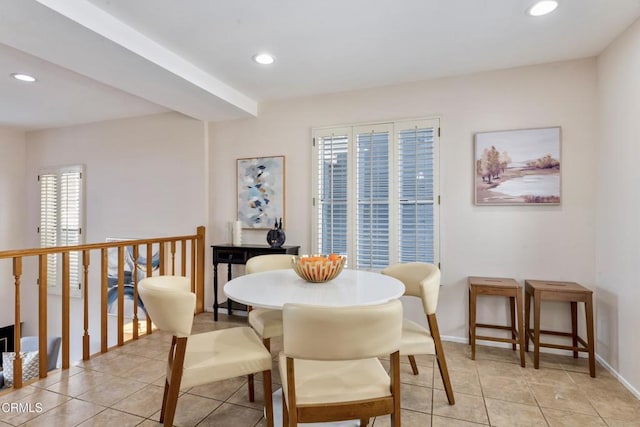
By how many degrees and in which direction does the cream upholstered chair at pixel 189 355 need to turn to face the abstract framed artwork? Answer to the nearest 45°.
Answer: approximately 90° to its left

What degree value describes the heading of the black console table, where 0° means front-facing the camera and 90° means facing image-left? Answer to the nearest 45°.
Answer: approximately 0°

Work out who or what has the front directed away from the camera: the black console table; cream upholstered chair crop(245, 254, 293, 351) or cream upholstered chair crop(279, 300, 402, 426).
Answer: cream upholstered chair crop(279, 300, 402, 426)

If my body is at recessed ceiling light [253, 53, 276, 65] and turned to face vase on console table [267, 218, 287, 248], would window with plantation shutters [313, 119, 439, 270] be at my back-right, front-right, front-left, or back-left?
front-right

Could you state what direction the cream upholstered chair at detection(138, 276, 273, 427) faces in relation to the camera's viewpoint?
facing to the right of the viewer

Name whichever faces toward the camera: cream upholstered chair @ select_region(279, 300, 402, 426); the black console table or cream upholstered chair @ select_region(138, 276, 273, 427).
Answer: the black console table

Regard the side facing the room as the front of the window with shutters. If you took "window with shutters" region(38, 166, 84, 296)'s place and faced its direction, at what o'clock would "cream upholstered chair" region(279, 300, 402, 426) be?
The cream upholstered chair is roughly at 10 o'clock from the window with shutters.

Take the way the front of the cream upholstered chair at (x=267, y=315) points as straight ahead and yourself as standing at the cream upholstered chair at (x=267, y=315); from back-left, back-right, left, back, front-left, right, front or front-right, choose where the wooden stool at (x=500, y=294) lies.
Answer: front-left

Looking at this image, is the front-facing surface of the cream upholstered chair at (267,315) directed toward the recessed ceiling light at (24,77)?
no

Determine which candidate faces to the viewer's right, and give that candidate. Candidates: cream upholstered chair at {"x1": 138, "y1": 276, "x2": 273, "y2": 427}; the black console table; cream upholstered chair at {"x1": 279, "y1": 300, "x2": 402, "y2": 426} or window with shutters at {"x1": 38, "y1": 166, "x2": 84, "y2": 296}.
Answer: cream upholstered chair at {"x1": 138, "y1": 276, "x2": 273, "y2": 427}

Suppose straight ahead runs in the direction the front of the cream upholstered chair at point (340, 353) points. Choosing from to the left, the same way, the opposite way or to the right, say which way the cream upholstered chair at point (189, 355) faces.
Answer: to the right

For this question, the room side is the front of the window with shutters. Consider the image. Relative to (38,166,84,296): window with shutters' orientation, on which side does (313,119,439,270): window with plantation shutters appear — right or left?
on its left

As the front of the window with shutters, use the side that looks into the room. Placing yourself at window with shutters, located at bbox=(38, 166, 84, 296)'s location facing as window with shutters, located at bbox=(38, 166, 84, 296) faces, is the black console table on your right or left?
on your left

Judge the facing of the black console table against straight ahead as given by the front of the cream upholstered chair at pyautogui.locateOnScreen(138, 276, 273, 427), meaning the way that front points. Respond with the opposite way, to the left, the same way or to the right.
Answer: to the right

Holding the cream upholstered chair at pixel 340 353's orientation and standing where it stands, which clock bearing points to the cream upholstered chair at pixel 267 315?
the cream upholstered chair at pixel 267 315 is roughly at 11 o'clock from the cream upholstered chair at pixel 340 353.

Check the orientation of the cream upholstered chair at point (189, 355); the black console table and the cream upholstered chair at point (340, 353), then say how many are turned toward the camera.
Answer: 1

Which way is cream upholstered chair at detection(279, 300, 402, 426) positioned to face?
away from the camera

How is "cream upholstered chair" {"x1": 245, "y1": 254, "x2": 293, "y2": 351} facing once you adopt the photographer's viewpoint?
facing the viewer and to the right of the viewer

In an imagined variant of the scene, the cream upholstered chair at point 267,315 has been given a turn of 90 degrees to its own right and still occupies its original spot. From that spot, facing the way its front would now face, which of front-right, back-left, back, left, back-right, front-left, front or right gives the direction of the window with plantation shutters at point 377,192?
back

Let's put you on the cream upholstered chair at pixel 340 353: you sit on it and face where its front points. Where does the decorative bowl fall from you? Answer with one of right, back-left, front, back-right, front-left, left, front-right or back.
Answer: front
